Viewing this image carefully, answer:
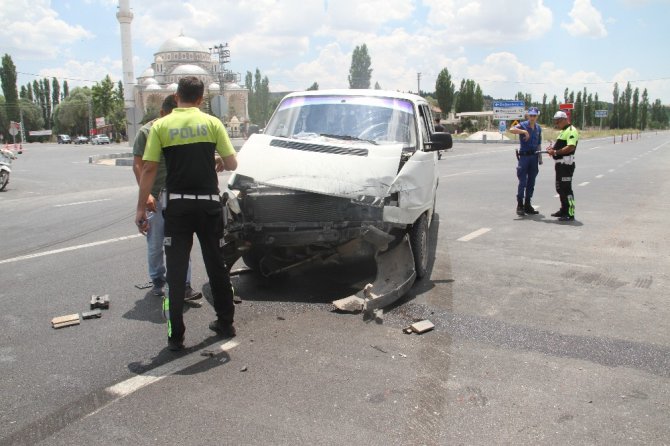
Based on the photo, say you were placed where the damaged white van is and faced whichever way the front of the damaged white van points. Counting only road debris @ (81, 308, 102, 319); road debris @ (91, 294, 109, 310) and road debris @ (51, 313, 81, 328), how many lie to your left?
0

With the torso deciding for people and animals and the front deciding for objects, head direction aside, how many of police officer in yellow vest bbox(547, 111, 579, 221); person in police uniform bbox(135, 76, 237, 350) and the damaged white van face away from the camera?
1

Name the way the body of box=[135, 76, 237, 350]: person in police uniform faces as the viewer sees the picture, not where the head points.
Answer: away from the camera

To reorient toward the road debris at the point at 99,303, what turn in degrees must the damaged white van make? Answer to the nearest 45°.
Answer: approximately 90° to its right

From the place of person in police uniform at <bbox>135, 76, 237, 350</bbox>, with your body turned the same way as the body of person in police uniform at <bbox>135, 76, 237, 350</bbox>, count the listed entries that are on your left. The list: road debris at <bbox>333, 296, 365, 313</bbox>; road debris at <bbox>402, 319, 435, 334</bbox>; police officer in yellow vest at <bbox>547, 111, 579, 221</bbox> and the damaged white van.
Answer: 0

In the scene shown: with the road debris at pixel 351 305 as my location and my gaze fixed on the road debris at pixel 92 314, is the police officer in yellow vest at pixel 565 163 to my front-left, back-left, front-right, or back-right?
back-right

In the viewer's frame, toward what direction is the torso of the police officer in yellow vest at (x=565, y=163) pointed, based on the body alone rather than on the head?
to the viewer's left

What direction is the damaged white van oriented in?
toward the camera

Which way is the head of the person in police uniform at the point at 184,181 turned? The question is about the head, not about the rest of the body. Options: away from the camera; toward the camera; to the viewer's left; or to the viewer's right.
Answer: away from the camera

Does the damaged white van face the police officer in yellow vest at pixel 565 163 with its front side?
no

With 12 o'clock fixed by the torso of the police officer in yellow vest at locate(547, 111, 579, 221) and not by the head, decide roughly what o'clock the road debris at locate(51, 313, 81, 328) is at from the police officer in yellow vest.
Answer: The road debris is roughly at 10 o'clock from the police officer in yellow vest.

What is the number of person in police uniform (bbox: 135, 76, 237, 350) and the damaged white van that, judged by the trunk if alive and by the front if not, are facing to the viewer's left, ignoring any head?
0

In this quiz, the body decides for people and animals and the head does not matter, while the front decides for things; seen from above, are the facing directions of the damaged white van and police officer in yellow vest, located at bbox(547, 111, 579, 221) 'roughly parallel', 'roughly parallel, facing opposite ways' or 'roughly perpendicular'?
roughly perpendicular

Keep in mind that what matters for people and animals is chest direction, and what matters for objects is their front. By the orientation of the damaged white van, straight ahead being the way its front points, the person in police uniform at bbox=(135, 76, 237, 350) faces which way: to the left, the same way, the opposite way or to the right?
the opposite way

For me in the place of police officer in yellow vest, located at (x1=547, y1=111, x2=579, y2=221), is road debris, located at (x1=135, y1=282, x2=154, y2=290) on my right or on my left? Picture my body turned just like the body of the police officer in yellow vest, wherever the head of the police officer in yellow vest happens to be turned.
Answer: on my left

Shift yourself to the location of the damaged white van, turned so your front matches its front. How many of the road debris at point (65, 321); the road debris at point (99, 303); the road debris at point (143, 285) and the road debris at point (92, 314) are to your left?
0

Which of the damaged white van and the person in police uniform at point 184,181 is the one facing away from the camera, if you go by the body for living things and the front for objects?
the person in police uniform
